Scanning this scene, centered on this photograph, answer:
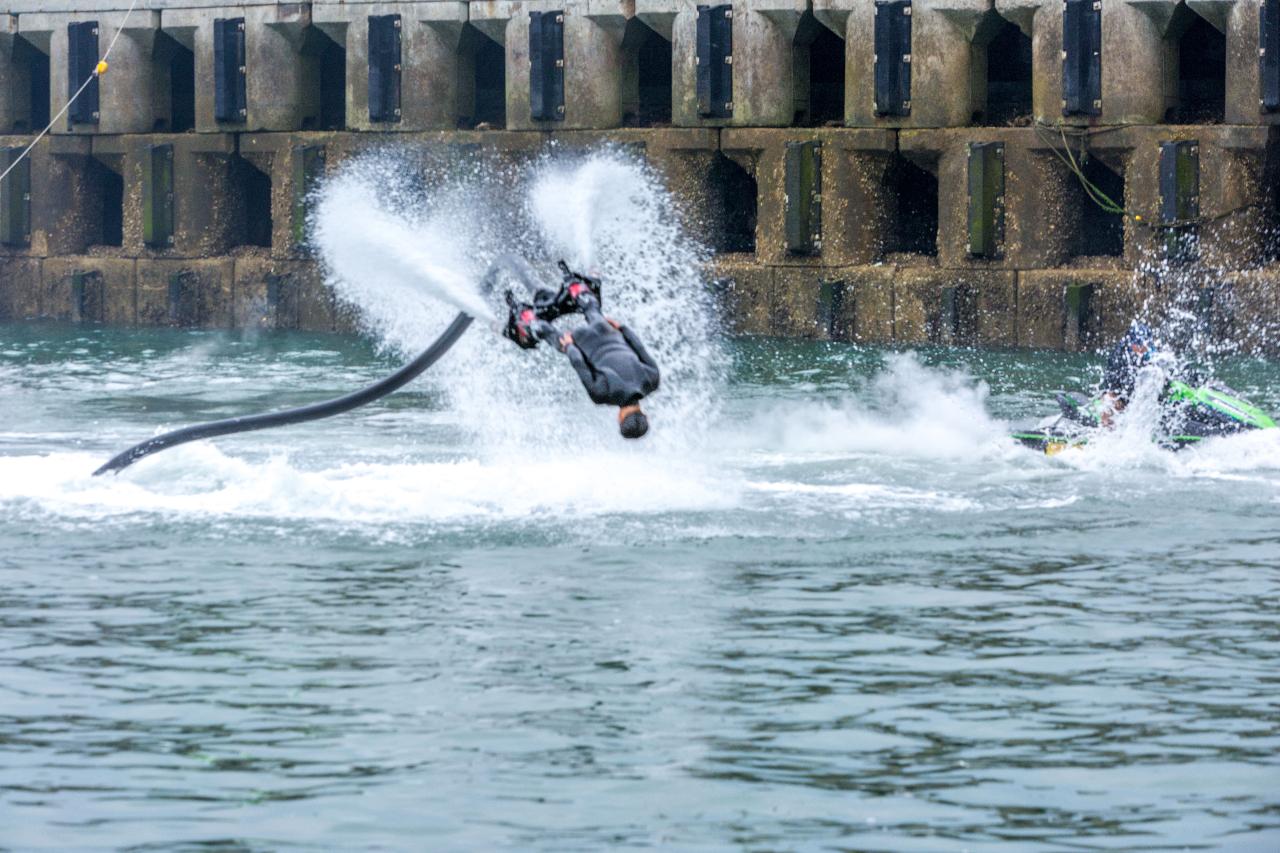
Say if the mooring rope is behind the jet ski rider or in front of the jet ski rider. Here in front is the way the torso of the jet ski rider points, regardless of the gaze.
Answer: behind

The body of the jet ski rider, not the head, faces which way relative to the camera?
to the viewer's right

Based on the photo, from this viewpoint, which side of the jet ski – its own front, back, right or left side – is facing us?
right

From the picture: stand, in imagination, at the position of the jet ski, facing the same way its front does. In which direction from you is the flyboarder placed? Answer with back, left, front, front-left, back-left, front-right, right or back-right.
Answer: back-right

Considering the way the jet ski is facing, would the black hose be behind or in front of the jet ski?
behind

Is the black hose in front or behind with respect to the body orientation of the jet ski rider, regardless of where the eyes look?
behind
